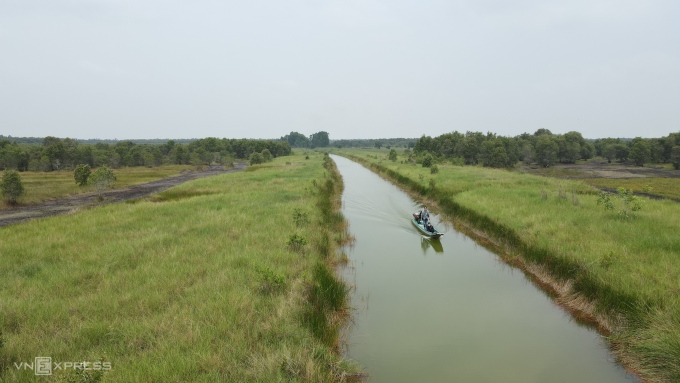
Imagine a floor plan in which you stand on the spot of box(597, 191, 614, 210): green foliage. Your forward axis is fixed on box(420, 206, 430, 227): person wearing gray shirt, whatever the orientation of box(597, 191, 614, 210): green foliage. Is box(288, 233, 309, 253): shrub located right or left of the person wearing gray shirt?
left

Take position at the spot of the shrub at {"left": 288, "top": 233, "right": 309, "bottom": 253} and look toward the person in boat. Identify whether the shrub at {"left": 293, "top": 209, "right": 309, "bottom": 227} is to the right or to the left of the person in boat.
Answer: left

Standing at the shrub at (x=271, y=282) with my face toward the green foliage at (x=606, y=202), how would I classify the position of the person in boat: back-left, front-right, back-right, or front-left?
front-left

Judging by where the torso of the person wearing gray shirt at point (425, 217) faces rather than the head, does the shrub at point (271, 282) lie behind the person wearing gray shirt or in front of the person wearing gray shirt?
in front

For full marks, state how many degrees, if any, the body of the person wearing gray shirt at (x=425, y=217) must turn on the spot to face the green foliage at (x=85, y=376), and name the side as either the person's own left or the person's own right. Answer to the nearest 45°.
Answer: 0° — they already face it

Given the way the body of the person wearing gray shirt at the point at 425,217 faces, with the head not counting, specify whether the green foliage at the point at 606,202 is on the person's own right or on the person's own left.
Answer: on the person's own left

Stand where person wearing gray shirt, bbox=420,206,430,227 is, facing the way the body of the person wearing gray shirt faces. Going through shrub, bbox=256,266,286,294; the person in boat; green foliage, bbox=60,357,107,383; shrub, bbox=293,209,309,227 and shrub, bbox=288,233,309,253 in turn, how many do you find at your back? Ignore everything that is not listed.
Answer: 0

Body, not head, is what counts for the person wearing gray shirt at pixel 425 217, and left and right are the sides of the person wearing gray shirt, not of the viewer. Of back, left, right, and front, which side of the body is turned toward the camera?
front

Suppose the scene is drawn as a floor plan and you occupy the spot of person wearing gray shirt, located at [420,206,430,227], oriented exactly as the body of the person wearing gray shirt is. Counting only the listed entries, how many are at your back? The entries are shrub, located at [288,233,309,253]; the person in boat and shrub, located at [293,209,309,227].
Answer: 0

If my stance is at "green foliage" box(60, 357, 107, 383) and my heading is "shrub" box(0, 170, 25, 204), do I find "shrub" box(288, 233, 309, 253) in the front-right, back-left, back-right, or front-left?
front-right

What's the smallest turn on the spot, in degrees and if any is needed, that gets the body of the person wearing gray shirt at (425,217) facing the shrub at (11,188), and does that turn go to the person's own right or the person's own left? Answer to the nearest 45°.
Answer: approximately 90° to the person's own right

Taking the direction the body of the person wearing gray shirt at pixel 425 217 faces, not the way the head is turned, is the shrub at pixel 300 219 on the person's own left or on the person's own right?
on the person's own right
